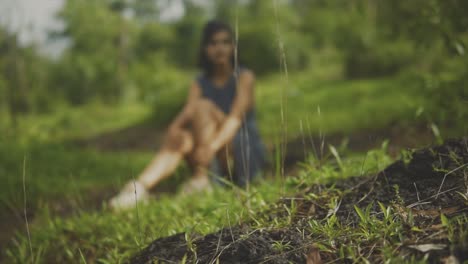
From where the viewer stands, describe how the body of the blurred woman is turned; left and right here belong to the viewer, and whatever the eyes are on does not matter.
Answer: facing the viewer and to the left of the viewer

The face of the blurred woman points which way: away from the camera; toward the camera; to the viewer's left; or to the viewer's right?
toward the camera
